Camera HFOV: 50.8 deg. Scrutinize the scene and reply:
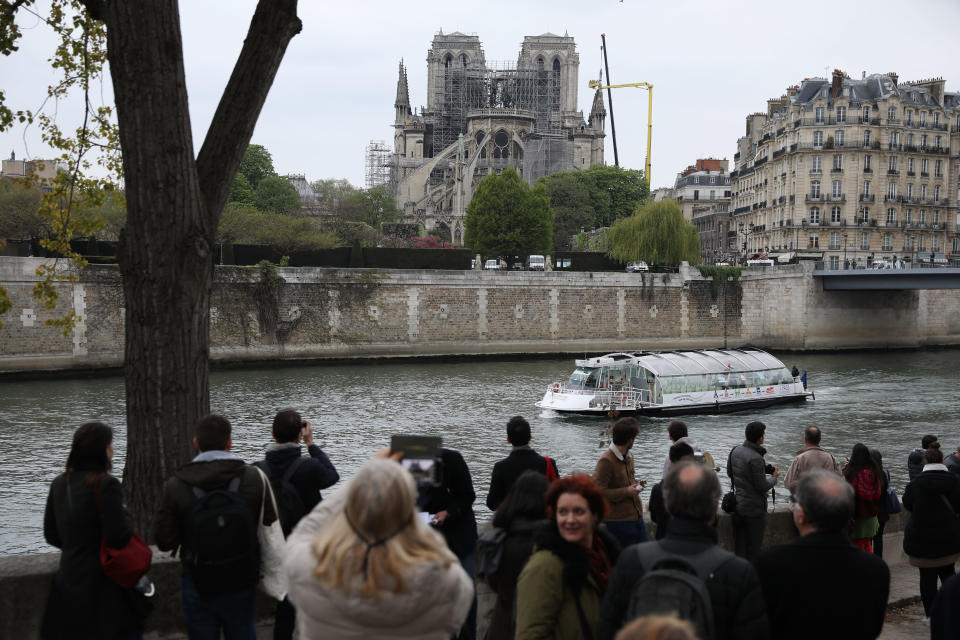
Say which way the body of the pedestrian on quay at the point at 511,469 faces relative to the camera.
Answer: away from the camera

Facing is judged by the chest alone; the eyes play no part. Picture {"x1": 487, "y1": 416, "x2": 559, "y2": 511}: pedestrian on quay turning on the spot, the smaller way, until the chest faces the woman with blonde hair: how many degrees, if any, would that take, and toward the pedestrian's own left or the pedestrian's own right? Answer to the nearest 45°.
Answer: approximately 180°

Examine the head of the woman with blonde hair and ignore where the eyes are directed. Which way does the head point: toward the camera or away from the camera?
away from the camera

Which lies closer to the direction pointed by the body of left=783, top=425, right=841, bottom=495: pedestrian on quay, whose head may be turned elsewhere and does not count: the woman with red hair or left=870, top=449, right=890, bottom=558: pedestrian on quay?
the pedestrian on quay

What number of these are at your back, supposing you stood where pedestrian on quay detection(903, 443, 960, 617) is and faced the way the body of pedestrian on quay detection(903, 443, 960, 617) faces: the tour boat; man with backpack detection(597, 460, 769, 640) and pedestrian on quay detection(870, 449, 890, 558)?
1

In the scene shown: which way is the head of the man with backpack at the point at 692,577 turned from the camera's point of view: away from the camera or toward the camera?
away from the camera

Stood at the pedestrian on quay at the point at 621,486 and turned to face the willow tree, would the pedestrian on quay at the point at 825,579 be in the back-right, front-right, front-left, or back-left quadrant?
back-right

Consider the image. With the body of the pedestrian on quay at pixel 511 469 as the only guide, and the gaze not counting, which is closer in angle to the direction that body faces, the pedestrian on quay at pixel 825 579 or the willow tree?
the willow tree

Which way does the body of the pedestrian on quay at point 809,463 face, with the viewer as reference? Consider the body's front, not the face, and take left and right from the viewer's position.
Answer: facing away from the viewer

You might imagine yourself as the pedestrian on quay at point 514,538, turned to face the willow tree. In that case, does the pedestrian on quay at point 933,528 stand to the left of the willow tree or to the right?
right

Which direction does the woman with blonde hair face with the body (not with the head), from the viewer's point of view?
away from the camera

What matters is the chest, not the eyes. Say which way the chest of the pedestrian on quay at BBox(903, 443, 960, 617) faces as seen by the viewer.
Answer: away from the camera
